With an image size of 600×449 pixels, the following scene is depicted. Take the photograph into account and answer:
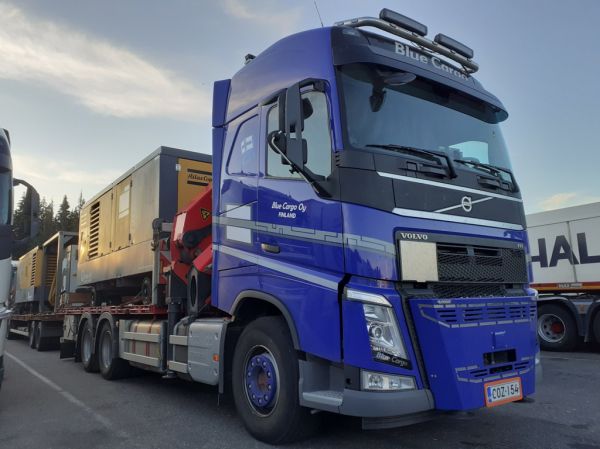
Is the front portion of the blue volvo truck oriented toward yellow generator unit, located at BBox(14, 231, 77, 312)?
no

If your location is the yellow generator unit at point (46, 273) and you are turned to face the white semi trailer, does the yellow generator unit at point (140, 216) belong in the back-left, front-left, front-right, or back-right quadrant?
front-right

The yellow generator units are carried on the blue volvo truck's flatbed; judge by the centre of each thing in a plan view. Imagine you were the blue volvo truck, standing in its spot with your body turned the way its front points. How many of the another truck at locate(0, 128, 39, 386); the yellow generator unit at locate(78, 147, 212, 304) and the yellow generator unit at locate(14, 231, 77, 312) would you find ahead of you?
0

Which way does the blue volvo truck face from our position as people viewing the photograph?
facing the viewer and to the right of the viewer

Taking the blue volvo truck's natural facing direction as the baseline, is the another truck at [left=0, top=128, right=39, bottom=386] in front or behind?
behind

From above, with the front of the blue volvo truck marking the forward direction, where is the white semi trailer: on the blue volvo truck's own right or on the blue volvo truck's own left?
on the blue volvo truck's own left
